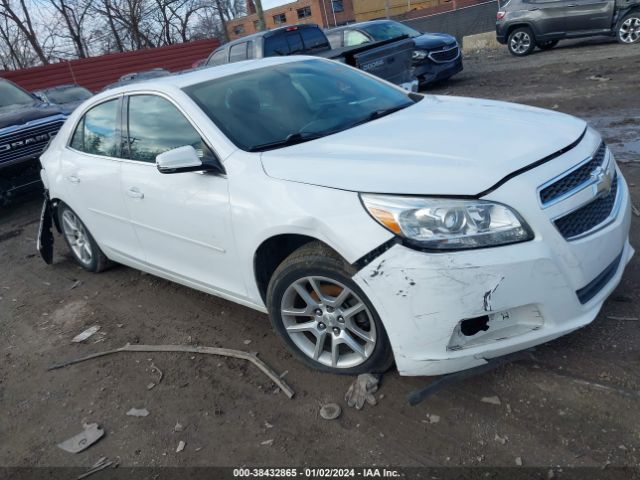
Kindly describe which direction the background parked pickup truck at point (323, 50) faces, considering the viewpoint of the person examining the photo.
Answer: facing away from the viewer and to the left of the viewer

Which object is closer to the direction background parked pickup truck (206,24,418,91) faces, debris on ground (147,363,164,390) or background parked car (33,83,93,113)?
the background parked car

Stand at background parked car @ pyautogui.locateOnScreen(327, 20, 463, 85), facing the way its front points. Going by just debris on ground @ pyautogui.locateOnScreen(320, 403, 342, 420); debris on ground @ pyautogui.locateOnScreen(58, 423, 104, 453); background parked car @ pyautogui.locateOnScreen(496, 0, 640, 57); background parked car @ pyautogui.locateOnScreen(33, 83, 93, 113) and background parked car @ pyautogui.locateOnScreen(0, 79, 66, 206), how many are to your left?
1

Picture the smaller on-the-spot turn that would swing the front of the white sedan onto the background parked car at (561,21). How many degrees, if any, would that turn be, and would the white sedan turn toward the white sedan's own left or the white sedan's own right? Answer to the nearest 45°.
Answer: approximately 90° to the white sedan's own left

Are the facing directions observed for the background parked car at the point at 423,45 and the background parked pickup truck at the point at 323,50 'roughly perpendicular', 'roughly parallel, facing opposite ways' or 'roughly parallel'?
roughly parallel, facing opposite ways

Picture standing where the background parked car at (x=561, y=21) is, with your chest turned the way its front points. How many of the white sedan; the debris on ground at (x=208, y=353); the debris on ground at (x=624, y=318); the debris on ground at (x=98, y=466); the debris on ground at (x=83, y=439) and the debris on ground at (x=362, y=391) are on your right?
6

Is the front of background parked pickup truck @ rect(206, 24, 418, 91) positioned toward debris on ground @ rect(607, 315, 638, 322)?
no

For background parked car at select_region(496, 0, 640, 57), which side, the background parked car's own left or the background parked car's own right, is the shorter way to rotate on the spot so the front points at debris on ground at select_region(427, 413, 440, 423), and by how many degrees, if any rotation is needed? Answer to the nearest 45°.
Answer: approximately 90° to the background parked car's own right

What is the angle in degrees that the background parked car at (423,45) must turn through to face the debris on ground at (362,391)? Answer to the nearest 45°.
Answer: approximately 45° to its right

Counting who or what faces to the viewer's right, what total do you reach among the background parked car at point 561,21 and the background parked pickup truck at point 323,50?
1

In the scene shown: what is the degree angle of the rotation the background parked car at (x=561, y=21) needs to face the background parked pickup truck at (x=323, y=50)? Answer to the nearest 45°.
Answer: approximately 135° to its right

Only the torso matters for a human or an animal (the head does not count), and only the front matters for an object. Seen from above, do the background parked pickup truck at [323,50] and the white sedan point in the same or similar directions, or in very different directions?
very different directions

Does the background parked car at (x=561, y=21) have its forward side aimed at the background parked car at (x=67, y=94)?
no

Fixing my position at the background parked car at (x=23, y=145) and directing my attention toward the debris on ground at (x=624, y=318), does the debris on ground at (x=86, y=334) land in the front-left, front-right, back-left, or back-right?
front-right

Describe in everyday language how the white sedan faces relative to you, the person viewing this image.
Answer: facing the viewer and to the right of the viewer

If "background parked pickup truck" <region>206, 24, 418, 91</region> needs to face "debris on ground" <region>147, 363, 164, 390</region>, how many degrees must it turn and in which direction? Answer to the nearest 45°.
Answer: approximately 135° to its left

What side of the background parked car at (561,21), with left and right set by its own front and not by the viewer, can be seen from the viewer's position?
right

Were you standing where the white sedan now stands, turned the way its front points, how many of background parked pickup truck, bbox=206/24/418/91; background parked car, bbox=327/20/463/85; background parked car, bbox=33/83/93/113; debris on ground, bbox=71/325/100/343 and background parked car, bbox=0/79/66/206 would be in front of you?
0

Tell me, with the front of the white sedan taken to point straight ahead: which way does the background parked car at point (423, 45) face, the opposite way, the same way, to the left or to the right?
the same way
